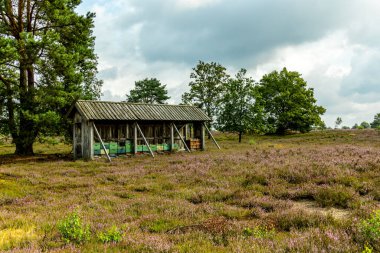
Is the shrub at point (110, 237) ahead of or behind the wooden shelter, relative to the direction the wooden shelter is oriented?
ahead

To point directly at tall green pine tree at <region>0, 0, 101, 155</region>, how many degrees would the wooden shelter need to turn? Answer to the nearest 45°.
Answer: approximately 135° to its right

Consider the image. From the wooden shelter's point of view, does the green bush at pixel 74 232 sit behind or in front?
in front

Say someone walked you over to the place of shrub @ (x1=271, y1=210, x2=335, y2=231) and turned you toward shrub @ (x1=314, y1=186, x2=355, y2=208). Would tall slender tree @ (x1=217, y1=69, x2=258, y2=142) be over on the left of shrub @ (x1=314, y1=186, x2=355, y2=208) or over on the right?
left

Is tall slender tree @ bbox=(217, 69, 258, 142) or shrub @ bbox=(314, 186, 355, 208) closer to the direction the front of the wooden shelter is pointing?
the shrub

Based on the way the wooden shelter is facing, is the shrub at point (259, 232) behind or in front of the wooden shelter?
in front

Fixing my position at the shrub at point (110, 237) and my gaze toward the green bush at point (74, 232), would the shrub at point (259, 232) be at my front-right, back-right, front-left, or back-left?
back-right

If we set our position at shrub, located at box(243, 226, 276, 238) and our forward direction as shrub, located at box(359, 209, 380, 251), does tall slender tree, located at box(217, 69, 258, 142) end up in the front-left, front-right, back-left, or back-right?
back-left

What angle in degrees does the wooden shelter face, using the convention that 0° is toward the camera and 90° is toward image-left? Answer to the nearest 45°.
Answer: approximately 315°
